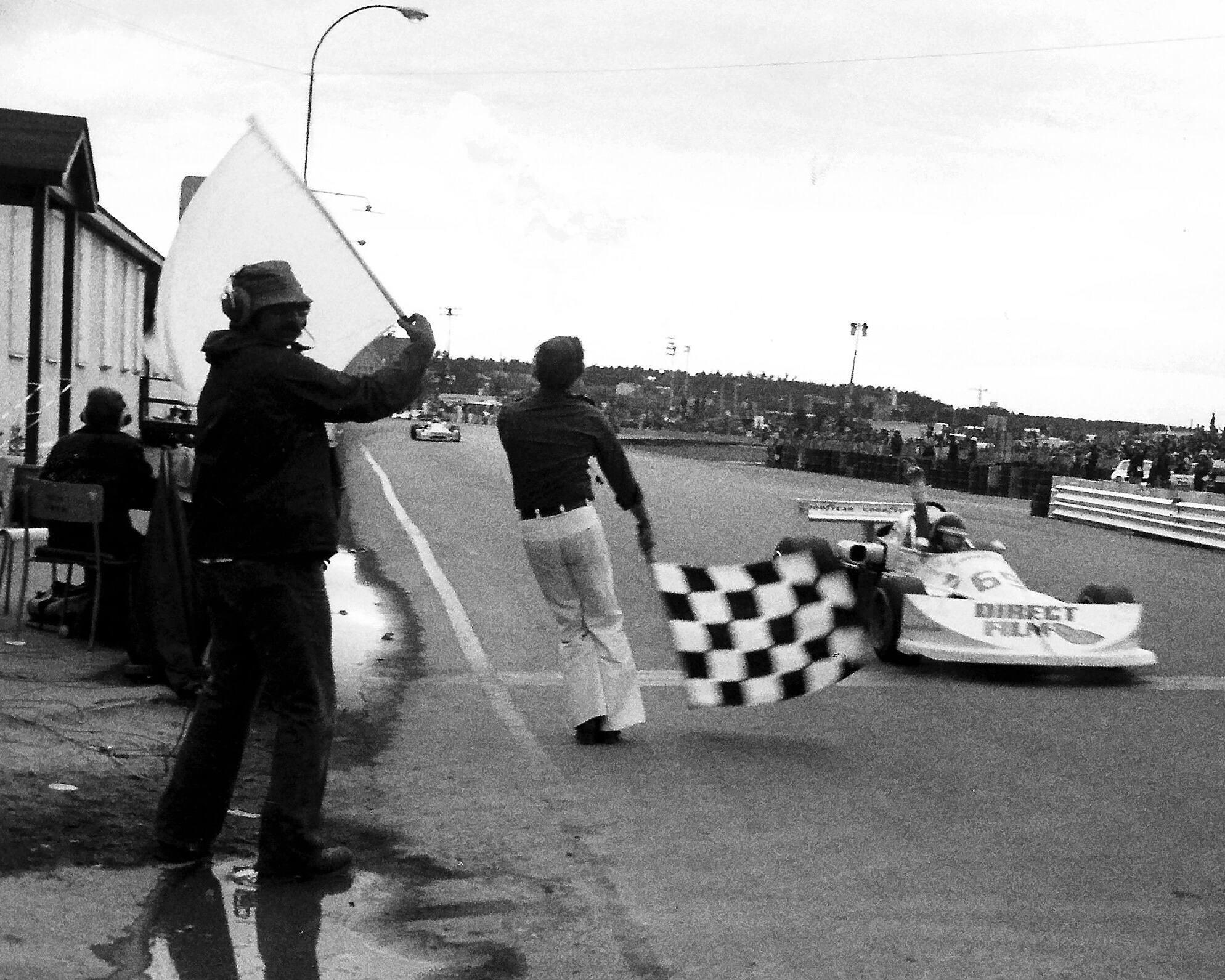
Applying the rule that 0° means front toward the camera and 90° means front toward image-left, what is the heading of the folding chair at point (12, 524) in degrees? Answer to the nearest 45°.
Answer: approximately 225°

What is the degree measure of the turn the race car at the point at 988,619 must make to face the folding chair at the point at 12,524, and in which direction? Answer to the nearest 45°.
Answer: approximately 135° to its right

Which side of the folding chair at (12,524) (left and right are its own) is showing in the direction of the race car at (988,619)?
right

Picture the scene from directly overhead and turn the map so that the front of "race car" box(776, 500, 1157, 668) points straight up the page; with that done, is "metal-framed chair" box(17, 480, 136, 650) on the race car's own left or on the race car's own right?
on the race car's own right

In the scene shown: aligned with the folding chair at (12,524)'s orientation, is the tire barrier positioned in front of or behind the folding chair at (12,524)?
in front

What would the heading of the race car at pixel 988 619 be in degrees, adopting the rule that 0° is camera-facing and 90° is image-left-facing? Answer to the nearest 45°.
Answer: approximately 315°

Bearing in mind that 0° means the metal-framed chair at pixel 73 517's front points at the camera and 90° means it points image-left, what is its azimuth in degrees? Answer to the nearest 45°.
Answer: approximately 225°

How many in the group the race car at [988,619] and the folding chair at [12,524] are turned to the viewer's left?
0

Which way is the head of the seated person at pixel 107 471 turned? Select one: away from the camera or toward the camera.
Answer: away from the camera

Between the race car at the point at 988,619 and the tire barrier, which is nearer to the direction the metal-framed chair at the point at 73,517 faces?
the tire barrier

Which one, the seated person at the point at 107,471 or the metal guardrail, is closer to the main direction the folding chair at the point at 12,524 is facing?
the metal guardrail

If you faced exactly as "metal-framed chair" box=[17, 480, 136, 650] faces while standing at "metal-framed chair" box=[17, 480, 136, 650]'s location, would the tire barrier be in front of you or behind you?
in front
